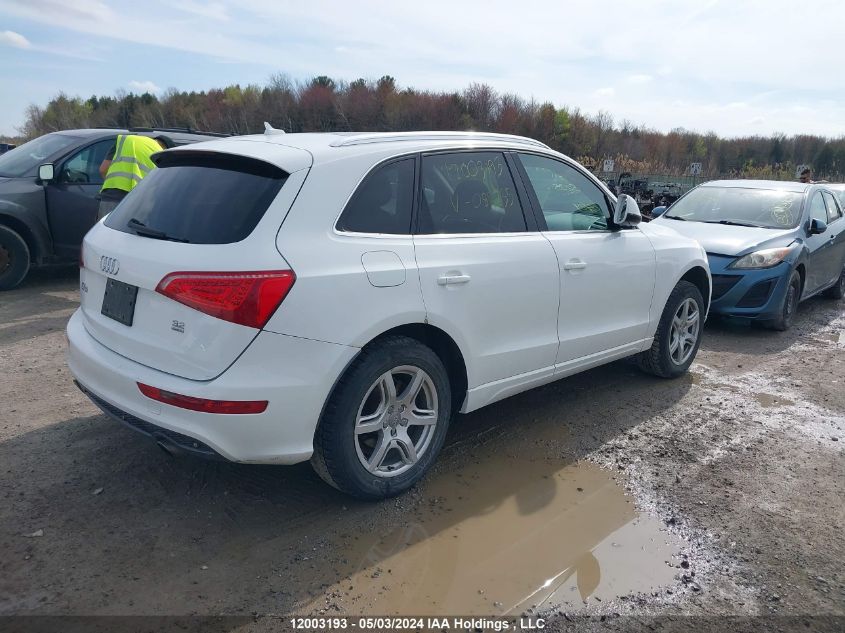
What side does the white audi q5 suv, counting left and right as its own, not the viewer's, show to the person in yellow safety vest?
left

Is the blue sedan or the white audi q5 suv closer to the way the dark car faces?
the white audi q5 suv

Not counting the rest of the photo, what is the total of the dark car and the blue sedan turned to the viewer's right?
0

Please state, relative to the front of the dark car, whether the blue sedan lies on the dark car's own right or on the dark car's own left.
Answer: on the dark car's own left

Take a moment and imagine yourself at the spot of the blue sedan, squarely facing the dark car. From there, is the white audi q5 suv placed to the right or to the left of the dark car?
left

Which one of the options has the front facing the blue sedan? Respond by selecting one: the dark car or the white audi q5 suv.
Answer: the white audi q5 suv

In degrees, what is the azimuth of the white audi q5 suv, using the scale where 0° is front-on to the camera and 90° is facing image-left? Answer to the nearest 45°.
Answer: approximately 225°

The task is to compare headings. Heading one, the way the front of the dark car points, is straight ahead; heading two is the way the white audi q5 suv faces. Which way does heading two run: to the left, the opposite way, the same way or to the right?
the opposite way

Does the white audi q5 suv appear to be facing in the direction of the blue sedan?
yes

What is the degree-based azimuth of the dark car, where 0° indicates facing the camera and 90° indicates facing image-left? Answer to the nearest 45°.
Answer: approximately 45°

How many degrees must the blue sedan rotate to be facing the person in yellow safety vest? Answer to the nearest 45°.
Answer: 0° — it already faces them
